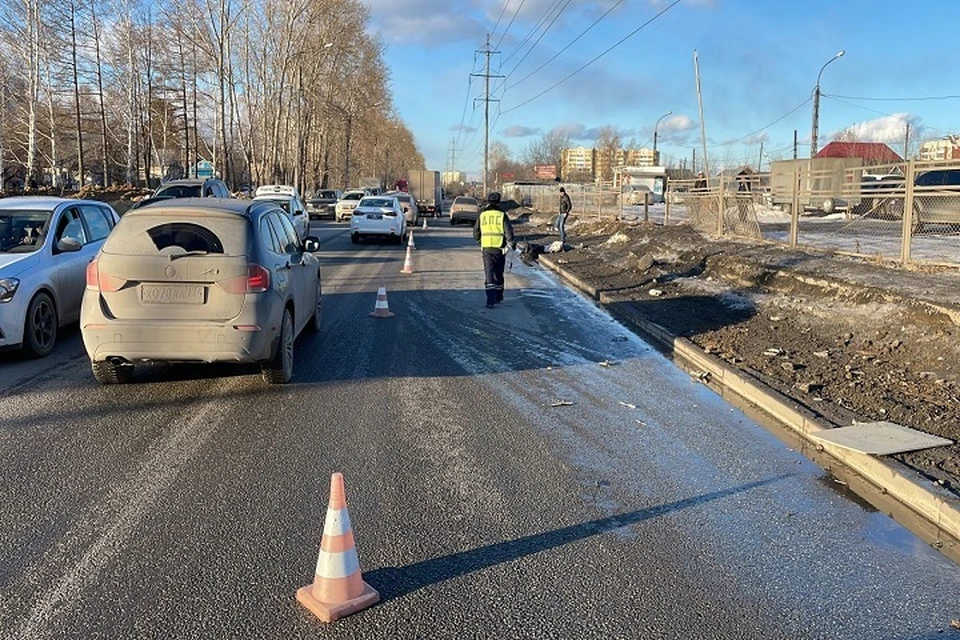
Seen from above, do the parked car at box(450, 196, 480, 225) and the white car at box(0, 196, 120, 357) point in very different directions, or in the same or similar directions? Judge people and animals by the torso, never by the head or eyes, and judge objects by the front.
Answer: very different directions

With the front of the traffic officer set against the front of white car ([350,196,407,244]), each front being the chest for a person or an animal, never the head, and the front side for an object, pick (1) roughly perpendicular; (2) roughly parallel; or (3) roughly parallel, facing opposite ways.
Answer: roughly parallel

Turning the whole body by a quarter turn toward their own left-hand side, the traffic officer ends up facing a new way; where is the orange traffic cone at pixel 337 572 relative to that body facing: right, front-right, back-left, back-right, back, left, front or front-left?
left

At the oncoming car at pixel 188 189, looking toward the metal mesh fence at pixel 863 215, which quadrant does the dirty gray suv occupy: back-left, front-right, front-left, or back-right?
front-right

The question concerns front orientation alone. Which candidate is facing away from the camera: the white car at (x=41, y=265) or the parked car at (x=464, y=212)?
the parked car

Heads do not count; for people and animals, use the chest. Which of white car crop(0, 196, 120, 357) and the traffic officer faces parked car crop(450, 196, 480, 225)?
the traffic officer

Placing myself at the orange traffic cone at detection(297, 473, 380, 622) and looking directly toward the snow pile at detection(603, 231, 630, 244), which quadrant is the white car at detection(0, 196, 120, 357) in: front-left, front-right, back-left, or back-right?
front-left

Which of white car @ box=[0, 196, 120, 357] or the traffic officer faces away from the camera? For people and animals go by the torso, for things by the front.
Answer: the traffic officer

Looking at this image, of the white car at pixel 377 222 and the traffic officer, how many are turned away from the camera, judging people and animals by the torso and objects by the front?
2

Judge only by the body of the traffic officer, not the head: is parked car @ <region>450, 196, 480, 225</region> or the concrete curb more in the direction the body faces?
the parked car

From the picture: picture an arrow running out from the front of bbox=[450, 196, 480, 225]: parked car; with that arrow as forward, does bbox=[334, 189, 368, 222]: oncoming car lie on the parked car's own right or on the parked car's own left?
on the parked car's own left

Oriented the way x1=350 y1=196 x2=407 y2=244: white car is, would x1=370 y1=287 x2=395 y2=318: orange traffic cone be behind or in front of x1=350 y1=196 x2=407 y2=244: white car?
behind

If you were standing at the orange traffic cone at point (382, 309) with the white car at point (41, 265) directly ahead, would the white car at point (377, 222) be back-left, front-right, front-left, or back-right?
back-right

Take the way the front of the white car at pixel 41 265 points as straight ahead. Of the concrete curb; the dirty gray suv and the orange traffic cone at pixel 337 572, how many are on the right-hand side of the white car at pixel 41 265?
0

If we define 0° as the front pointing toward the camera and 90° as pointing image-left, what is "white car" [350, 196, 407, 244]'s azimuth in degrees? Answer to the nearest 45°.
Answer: approximately 180°

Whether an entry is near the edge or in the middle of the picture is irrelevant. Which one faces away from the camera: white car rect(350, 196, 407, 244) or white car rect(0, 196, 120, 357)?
the white car rect(350, 196, 407, 244)

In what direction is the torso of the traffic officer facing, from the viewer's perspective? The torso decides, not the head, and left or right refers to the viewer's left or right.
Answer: facing away from the viewer

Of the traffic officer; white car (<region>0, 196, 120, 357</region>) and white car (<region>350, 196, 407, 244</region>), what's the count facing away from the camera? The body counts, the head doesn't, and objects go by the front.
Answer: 2

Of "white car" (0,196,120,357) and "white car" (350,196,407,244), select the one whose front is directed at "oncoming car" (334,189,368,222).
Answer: "white car" (350,196,407,244)

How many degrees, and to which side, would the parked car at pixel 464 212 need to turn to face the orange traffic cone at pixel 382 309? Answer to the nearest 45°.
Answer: approximately 180°
